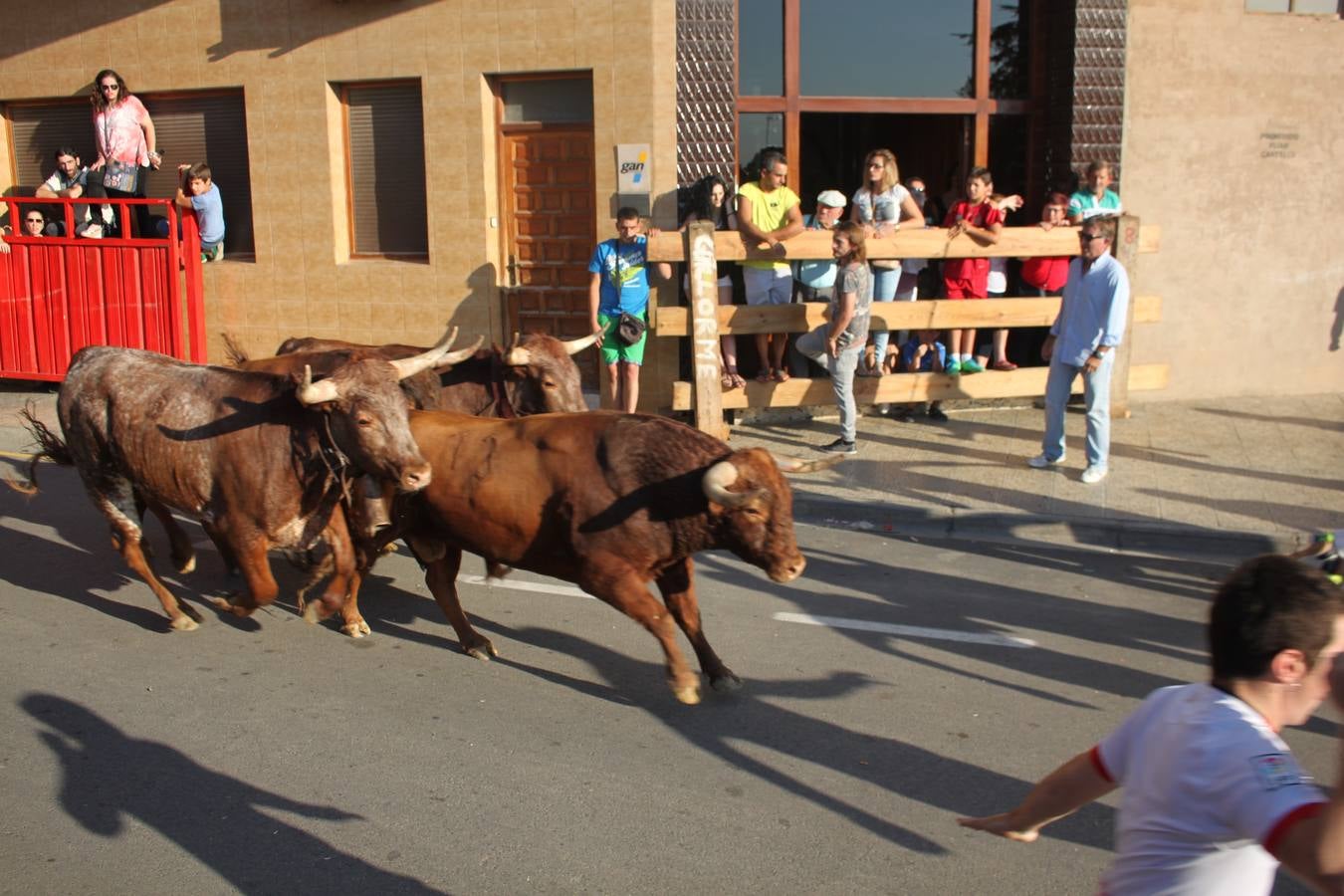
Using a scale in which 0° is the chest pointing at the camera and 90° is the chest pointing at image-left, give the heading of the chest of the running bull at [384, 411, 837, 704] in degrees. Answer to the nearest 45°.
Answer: approximately 315°

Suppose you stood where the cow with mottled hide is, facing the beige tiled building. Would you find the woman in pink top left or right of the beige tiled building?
left

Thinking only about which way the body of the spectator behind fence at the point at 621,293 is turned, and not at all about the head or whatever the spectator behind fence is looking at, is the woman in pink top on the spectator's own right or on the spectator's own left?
on the spectator's own right

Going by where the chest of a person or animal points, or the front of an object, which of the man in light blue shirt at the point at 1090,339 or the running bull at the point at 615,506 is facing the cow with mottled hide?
the man in light blue shirt
